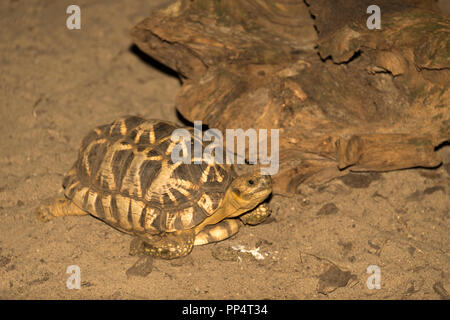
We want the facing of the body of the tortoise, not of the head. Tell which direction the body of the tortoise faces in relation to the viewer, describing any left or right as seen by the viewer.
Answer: facing the viewer and to the right of the viewer
